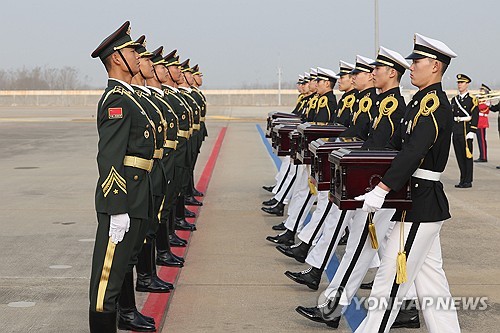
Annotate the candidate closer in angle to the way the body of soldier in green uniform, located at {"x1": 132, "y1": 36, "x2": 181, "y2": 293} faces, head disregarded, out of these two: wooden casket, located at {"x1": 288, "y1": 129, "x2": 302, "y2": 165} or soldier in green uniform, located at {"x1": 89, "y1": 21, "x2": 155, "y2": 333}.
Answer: the wooden casket

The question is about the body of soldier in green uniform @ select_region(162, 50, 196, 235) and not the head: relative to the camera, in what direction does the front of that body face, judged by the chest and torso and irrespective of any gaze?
to the viewer's right

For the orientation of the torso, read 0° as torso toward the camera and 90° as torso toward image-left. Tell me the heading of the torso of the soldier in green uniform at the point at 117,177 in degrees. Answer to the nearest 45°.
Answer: approximately 270°

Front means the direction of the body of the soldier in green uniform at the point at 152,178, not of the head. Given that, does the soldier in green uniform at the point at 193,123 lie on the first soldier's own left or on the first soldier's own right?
on the first soldier's own left

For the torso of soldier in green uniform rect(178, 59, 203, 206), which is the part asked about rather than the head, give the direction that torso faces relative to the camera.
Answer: to the viewer's right

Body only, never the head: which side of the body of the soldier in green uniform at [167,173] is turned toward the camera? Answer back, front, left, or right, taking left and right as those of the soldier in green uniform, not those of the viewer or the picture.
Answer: right

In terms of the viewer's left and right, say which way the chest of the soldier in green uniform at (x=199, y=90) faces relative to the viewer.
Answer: facing to the right of the viewer

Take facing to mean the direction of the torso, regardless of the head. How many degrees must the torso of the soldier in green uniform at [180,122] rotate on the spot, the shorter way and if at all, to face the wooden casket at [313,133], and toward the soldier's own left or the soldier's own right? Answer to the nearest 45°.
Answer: approximately 45° to the soldier's own right

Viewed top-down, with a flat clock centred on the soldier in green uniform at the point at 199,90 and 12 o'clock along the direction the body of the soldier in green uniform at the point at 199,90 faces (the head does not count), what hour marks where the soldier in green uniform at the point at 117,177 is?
the soldier in green uniform at the point at 117,177 is roughly at 3 o'clock from the soldier in green uniform at the point at 199,90.

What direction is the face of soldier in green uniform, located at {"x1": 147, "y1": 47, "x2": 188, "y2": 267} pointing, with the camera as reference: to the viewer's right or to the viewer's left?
to the viewer's right

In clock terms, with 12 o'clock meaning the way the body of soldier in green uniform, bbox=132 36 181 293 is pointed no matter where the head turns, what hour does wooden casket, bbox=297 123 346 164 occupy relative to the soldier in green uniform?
The wooden casket is roughly at 11 o'clock from the soldier in green uniform.

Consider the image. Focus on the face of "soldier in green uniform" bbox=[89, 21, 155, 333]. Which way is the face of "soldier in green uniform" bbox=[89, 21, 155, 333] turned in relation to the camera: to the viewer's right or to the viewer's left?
to the viewer's right

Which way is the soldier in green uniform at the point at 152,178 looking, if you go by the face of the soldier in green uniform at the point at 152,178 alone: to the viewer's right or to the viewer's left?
to the viewer's right

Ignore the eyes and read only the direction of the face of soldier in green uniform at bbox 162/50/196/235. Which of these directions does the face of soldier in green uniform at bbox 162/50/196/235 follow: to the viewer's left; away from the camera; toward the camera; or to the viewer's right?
to the viewer's right
